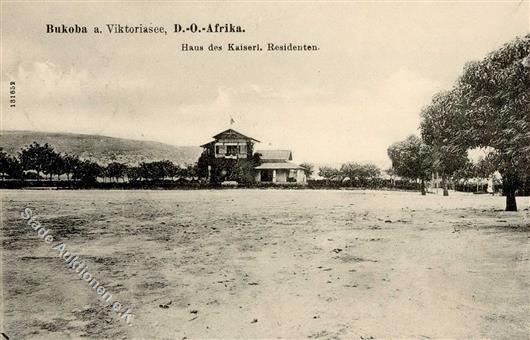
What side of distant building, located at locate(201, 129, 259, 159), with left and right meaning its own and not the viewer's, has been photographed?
front

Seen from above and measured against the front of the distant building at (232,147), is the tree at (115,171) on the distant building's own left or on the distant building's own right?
on the distant building's own right

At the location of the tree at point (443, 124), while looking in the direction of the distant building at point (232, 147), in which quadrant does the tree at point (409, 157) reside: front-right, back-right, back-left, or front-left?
front-right

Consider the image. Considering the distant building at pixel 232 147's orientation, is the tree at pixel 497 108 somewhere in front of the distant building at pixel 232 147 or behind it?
in front
